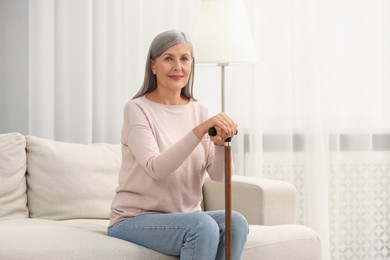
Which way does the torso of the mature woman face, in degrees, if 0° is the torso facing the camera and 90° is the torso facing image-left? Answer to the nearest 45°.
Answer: approximately 315°

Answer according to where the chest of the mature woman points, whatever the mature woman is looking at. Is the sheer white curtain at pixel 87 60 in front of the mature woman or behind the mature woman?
behind
